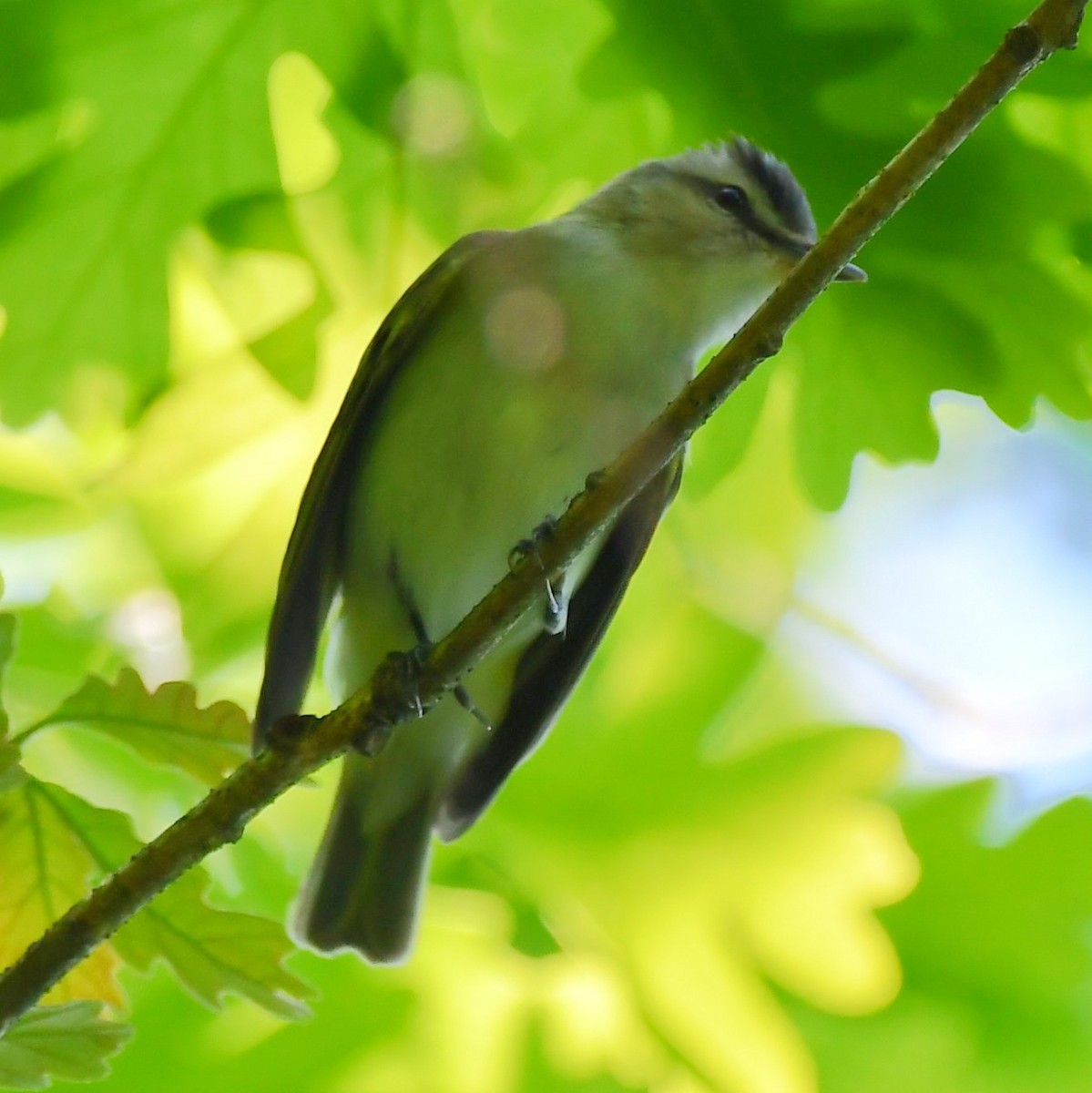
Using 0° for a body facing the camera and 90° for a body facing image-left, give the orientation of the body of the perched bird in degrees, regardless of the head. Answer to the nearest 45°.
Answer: approximately 315°

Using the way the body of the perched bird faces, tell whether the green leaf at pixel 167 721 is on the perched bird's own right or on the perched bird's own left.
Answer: on the perched bird's own right

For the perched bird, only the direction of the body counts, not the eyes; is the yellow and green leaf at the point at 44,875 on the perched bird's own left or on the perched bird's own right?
on the perched bird's own right
